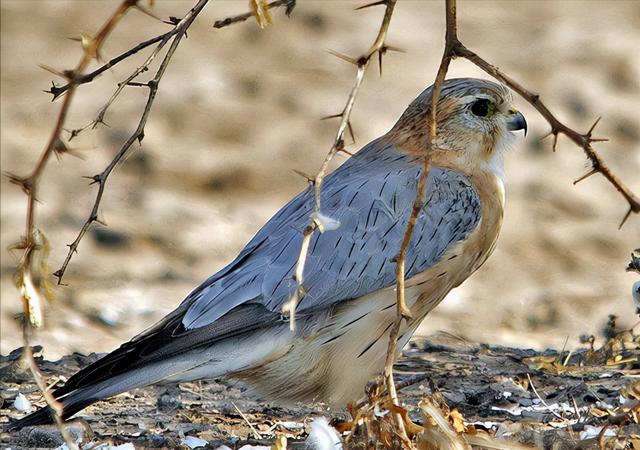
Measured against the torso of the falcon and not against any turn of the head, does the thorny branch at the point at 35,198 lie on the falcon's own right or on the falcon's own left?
on the falcon's own right

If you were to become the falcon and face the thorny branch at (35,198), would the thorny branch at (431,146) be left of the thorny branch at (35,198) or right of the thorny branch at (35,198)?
left

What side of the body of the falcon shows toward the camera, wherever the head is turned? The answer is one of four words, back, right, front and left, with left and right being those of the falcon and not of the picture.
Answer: right

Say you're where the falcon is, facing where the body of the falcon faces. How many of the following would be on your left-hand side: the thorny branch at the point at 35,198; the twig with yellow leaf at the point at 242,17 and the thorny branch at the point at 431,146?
0

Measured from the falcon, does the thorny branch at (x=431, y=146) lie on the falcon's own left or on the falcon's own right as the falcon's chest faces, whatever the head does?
on the falcon's own right

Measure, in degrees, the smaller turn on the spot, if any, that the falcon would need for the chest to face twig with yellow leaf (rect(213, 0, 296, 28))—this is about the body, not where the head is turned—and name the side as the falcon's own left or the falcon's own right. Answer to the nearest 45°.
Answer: approximately 90° to the falcon's own right
